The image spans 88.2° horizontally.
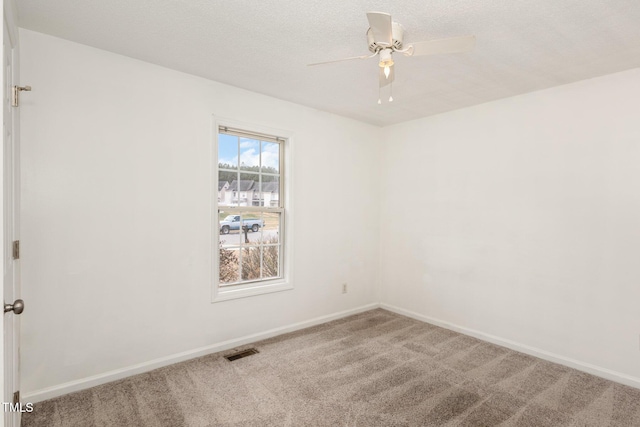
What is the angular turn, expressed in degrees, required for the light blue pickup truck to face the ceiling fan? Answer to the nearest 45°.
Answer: approximately 135° to its left

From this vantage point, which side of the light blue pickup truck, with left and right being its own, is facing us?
left
